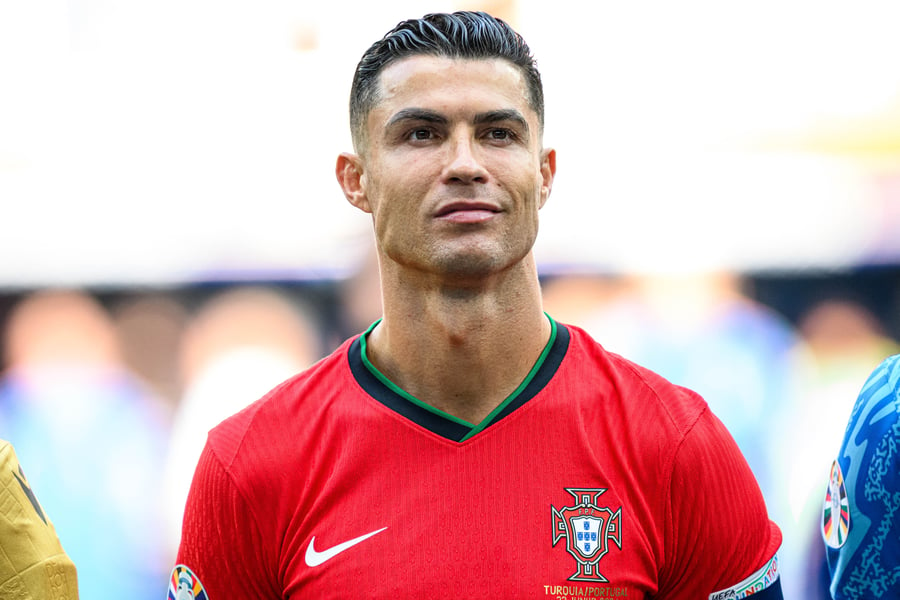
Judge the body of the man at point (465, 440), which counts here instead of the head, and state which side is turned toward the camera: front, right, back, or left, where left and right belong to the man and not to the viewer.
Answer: front
